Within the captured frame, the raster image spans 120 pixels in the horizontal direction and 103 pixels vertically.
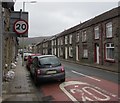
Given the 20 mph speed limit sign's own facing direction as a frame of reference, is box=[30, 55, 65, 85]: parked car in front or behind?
behind

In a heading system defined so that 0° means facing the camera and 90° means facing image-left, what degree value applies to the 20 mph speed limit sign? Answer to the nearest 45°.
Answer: approximately 0°
